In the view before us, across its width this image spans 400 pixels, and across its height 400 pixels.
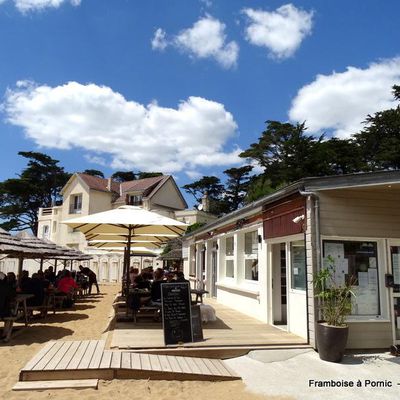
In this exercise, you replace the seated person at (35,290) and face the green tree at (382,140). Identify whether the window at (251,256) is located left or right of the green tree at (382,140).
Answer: right

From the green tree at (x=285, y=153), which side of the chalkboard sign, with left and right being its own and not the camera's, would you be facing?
back

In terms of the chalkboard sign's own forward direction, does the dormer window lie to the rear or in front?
to the rear

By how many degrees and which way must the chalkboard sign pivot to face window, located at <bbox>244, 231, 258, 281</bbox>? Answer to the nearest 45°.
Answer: approximately 135° to its left
